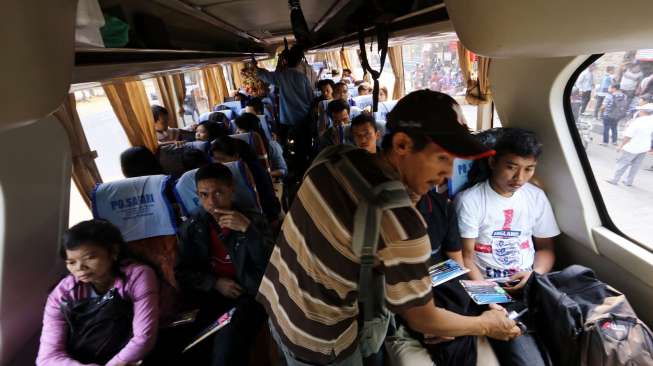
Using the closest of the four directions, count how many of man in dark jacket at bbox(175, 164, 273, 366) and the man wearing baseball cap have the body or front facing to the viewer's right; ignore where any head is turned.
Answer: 1

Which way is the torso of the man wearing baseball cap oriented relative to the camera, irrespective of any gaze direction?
to the viewer's right

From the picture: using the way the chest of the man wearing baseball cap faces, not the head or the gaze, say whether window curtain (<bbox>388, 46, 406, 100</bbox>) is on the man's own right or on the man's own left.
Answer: on the man's own left

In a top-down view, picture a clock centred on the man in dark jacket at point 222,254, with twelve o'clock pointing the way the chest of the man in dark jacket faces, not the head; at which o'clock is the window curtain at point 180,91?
The window curtain is roughly at 6 o'clock from the man in dark jacket.

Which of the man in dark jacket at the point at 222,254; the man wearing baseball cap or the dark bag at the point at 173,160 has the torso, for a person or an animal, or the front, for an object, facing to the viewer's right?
the man wearing baseball cap

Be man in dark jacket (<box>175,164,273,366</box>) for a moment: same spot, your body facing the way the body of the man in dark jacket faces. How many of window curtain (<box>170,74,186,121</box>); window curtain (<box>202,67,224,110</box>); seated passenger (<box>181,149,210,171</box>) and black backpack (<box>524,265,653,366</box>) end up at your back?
3

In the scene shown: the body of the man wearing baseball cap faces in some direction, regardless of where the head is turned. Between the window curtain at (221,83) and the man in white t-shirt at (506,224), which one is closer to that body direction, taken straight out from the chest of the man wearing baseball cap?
the man in white t-shirt
